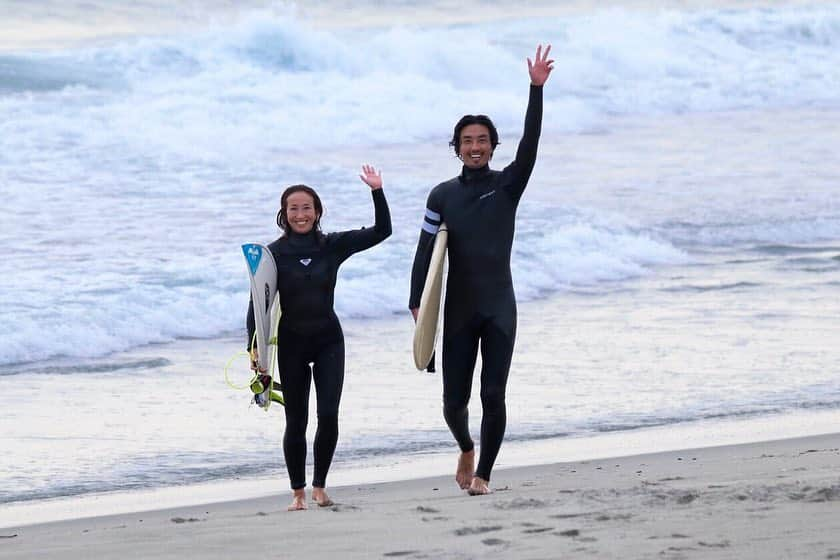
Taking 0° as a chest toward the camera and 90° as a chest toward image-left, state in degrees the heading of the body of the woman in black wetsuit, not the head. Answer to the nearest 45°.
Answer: approximately 0°

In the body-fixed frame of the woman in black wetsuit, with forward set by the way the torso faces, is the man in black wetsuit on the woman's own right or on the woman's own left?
on the woman's own left

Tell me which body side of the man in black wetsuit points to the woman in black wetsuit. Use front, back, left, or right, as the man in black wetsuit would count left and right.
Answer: right

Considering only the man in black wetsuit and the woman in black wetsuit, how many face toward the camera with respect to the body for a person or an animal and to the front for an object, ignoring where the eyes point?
2

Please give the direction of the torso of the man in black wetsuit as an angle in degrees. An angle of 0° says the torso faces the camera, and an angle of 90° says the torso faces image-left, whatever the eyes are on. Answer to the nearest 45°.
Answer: approximately 0°
